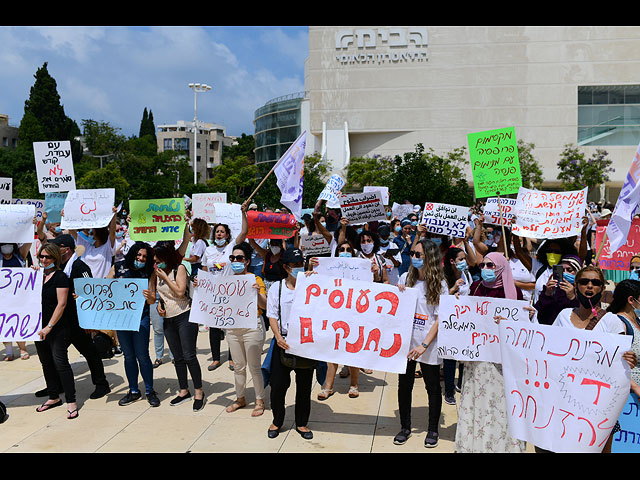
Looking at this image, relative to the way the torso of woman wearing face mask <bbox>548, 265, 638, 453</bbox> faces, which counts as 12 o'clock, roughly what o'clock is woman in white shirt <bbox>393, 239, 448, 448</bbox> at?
The woman in white shirt is roughly at 4 o'clock from the woman wearing face mask.

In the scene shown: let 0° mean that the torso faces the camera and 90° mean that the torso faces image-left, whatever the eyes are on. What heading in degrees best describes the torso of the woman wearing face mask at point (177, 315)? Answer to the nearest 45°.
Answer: approximately 45°

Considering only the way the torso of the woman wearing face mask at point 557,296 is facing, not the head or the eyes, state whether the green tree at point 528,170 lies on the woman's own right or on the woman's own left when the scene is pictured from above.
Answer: on the woman's own right

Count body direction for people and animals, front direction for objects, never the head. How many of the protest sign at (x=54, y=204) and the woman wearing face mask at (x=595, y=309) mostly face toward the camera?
2

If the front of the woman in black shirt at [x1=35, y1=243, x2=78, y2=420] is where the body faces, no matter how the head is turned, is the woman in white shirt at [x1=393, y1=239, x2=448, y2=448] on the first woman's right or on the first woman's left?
on the first woman's left

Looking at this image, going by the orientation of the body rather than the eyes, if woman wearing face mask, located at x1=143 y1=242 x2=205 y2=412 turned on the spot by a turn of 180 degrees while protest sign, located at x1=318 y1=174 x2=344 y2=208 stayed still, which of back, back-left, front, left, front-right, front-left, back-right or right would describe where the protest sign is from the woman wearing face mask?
front

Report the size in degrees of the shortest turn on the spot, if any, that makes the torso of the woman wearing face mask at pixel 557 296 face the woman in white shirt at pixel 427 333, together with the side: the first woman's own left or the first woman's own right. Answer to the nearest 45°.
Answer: approximately 45° to the first woman's own right
